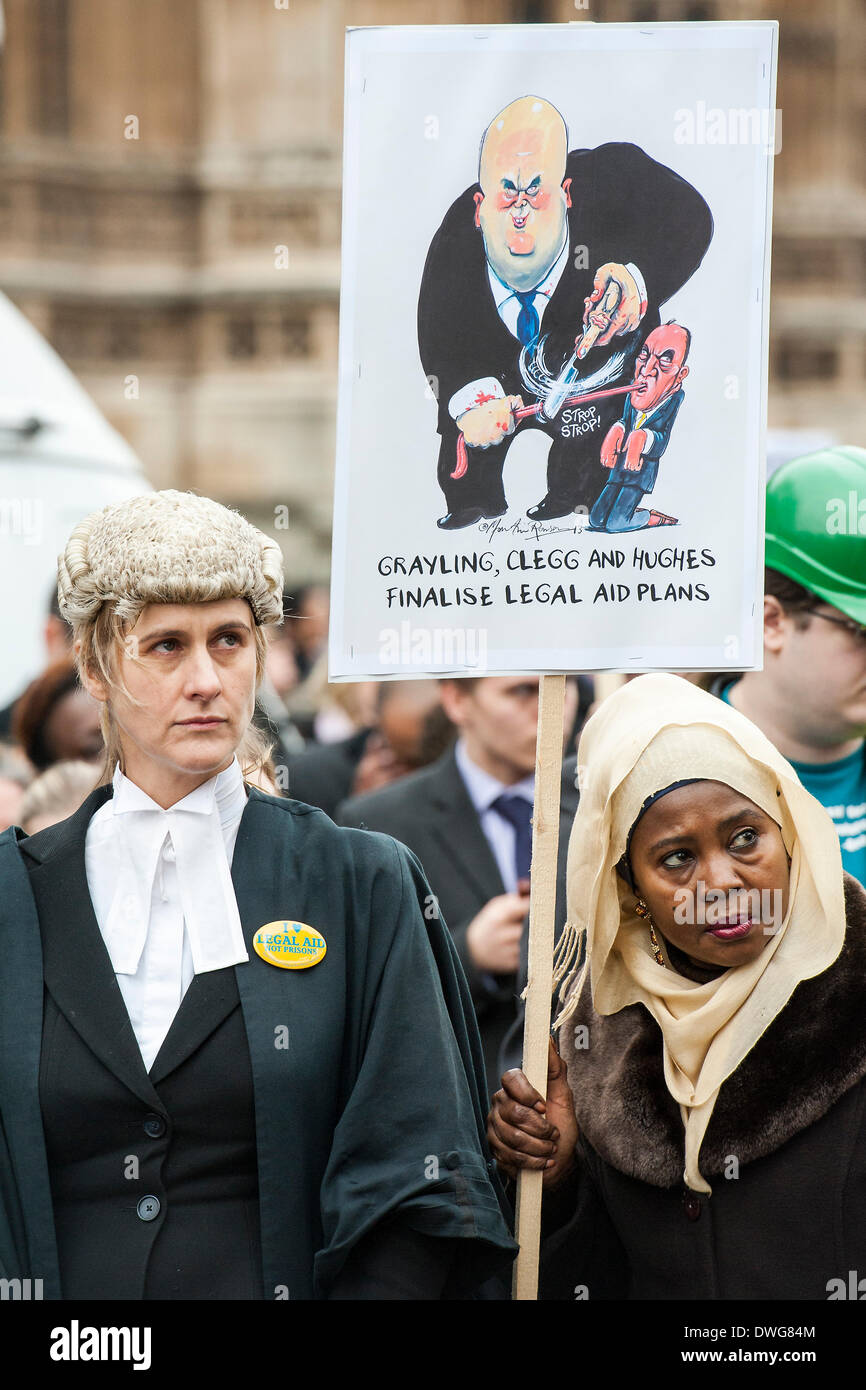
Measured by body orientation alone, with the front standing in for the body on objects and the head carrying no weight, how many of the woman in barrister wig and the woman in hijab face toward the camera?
2

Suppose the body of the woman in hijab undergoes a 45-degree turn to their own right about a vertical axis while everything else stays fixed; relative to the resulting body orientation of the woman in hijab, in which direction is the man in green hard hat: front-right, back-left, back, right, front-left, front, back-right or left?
back-right

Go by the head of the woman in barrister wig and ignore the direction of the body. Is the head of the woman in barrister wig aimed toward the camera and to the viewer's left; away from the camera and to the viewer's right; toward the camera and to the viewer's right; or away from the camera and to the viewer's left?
toward the camera and to the viewer's right

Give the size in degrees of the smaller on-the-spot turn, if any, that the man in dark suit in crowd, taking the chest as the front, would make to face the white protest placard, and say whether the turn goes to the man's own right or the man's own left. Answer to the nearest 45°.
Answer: approximately 45° to the man's own right
